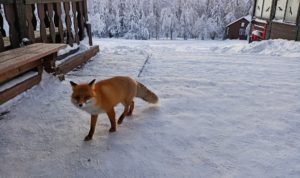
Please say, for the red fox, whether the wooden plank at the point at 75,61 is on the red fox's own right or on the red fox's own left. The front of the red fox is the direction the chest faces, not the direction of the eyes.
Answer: on the red fox's own right

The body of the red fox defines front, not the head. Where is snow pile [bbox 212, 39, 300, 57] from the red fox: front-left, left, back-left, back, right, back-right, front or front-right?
back

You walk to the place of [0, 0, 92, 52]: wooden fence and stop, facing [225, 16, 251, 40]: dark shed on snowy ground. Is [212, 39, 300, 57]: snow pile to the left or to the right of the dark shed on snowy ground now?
right

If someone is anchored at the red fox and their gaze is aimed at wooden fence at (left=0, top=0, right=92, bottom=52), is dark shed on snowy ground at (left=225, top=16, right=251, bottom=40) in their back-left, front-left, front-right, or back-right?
front-right

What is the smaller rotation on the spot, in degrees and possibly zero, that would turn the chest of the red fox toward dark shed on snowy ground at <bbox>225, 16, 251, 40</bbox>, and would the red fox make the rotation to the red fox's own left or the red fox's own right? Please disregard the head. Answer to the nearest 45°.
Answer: approximately 180°

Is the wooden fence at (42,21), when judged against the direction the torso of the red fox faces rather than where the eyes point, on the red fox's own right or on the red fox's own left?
on the red fox's own right

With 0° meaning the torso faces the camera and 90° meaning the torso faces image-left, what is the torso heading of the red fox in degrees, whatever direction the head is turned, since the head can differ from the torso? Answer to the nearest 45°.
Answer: approximately 45°
